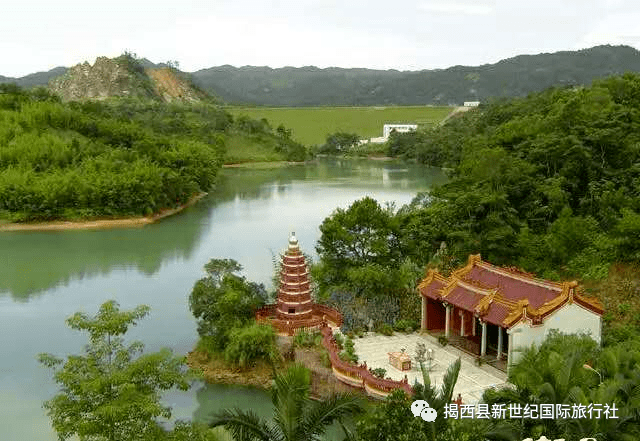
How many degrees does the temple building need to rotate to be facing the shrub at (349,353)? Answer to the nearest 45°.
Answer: approximately 45° to its right

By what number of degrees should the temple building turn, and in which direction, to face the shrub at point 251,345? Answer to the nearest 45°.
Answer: approximately 45° to its right

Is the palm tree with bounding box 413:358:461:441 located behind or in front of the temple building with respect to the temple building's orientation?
in front

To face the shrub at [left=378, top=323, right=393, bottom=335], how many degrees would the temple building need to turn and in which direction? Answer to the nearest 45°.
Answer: approximately 45° to its right

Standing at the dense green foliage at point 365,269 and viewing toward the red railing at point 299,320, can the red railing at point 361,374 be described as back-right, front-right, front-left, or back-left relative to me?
front-left

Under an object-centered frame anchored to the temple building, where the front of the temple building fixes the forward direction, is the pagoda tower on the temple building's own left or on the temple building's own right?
on the temple building's own right

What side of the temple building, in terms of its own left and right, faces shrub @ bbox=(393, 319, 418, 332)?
right

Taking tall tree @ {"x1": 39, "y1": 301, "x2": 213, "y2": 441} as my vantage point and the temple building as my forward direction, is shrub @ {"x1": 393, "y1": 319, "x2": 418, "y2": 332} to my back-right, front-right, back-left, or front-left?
front-left

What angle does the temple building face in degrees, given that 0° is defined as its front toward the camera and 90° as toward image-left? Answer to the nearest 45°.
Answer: approximately 45°

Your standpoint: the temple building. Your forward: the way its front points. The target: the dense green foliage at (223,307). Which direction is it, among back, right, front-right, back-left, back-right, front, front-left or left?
front-right

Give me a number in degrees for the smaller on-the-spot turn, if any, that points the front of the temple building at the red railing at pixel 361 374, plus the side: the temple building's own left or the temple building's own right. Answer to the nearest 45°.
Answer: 0° — it already faces it

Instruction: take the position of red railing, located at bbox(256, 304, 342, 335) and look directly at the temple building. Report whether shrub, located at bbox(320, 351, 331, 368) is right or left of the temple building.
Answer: right

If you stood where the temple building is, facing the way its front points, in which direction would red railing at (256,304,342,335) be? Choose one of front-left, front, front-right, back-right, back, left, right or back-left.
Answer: front-right

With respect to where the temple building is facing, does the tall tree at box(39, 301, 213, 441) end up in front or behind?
in front

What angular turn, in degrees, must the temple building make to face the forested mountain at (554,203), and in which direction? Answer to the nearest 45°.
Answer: approximately 135° to its right
